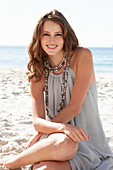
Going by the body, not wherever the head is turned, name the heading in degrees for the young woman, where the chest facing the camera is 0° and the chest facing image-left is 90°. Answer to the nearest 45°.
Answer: approximately 45°
